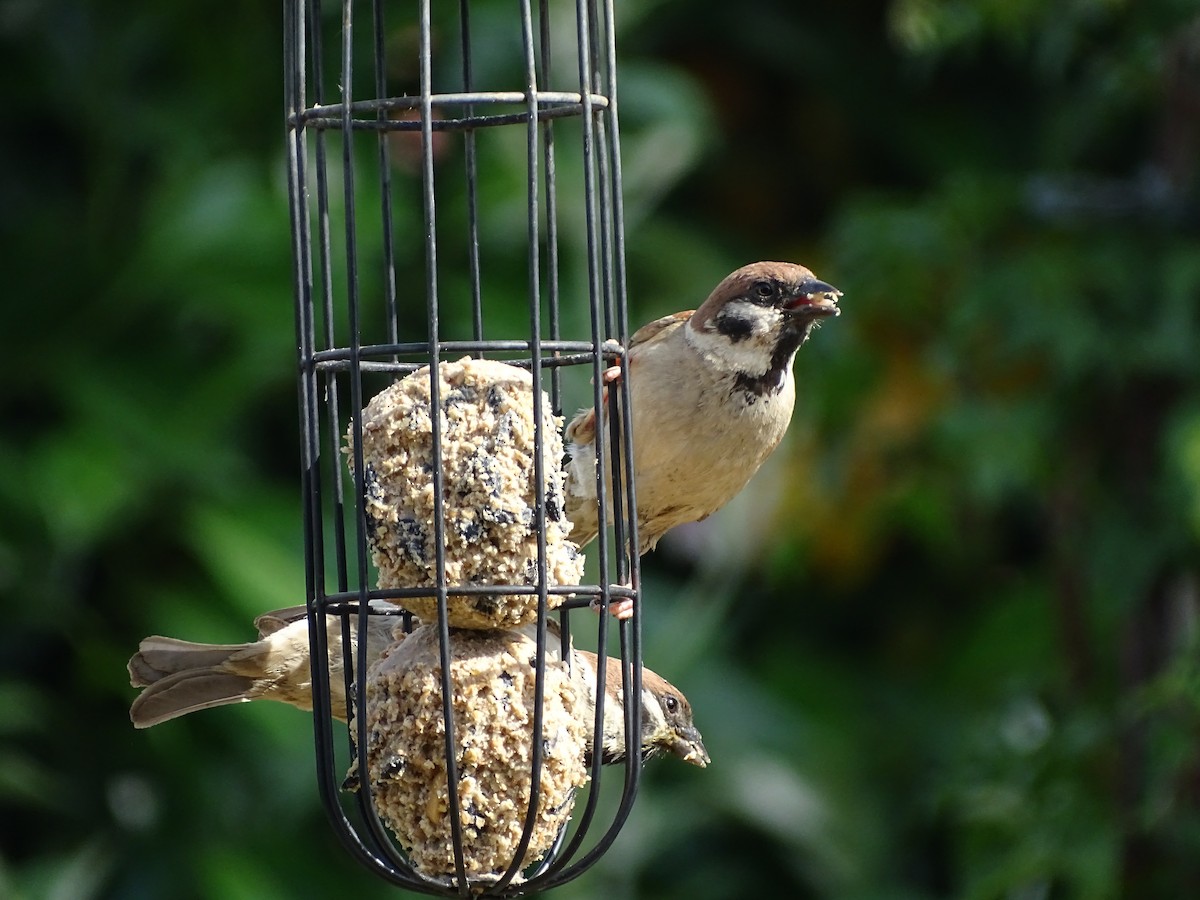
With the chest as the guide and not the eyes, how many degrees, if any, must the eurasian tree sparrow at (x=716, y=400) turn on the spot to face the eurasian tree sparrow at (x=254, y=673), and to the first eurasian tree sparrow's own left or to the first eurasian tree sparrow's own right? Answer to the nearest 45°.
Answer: approximately 135° to the first eurasian tree sparrow's own right

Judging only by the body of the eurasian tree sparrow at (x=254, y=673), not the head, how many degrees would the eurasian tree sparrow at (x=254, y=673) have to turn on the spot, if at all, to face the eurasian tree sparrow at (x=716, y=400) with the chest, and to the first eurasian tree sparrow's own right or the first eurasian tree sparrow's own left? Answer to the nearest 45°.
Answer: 0° — it already faces it

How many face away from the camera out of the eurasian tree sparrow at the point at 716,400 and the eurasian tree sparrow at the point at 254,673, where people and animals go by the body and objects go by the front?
0

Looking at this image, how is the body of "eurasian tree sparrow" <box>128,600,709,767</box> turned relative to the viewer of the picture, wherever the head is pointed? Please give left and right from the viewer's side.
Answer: facing to the right of the viewer

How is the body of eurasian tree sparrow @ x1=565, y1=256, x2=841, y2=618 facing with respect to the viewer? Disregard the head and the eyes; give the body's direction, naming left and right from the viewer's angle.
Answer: facing the viewer and to the right of the viewer
